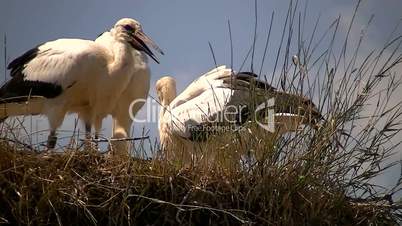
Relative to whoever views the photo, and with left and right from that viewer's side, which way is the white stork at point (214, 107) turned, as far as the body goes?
facing to the left of the viewer

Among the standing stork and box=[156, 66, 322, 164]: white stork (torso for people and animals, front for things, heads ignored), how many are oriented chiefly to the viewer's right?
1

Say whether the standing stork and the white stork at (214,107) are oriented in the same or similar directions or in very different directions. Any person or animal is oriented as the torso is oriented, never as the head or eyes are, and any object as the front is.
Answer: very different directions

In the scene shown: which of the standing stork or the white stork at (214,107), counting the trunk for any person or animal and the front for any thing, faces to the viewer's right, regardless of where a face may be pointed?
the standing stork

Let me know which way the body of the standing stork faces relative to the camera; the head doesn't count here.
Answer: to the viewer's right

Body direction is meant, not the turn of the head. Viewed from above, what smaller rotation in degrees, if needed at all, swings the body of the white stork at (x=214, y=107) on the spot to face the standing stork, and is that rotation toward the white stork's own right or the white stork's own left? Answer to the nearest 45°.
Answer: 0° — it already faces it
